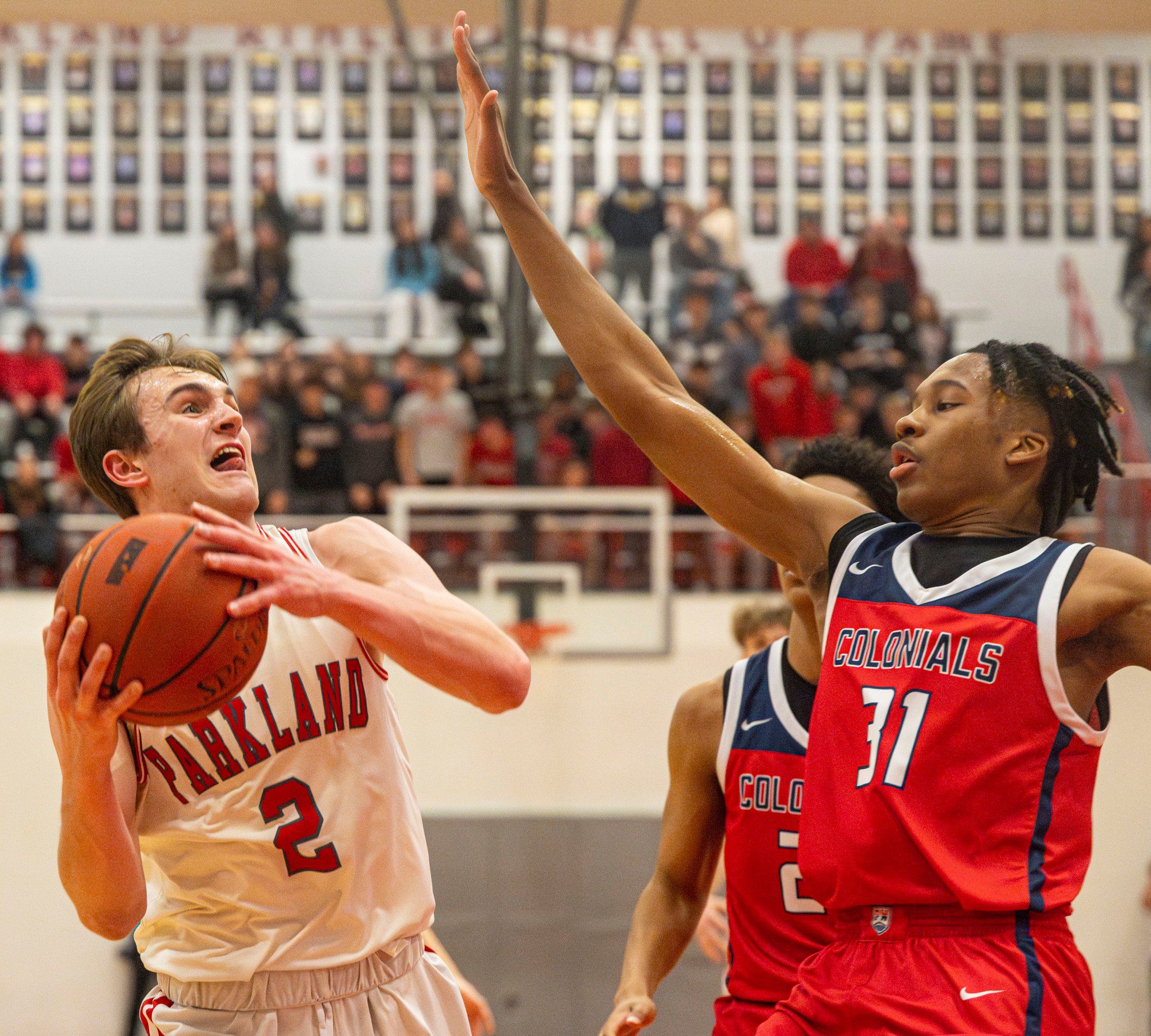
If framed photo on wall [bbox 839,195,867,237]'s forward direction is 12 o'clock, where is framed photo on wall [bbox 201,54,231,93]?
framed photo on wall [bbox 201,54,231,93] is roughly at 3 o'clock from framed photo on wall [bbox 839,195,867,237].

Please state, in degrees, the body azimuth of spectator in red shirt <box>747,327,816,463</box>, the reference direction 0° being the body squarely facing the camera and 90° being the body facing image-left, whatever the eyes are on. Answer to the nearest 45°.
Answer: approximately 0°

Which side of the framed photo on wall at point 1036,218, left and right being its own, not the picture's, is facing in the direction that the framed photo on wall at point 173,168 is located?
right

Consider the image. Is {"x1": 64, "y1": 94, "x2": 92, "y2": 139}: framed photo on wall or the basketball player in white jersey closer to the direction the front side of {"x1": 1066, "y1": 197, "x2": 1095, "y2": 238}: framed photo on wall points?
the basketball player in white jersey
